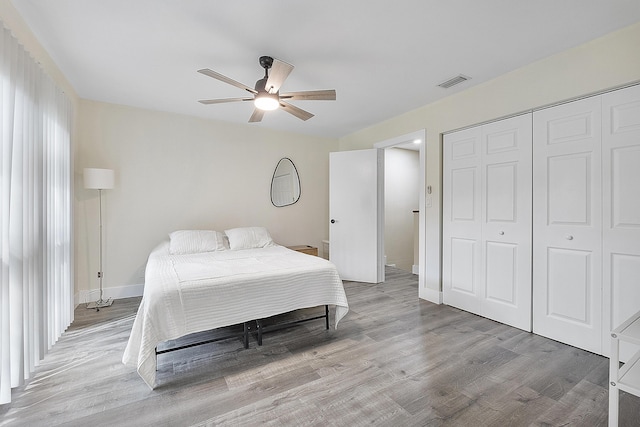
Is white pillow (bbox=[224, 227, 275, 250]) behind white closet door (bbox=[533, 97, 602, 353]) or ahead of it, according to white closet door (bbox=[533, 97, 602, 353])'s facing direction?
ahead

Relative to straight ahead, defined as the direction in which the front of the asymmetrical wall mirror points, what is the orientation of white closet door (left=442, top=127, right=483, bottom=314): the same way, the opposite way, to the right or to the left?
to the right

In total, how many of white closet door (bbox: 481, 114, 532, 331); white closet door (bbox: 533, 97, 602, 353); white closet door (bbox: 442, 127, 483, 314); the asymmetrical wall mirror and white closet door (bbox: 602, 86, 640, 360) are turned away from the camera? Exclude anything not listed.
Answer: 0

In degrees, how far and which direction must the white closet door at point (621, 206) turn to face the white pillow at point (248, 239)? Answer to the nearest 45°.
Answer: approximately 45° to its right

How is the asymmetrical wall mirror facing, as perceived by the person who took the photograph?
facing the viewer

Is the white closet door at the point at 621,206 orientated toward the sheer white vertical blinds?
yes

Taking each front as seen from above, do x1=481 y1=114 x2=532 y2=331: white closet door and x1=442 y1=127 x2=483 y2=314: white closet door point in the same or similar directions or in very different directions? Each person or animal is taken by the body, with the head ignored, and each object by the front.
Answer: same or similar directions

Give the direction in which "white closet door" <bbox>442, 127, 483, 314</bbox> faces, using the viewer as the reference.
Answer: facing the viewer and to the left of the viewer

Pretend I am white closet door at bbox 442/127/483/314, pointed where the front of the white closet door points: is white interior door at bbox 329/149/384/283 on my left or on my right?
on my right

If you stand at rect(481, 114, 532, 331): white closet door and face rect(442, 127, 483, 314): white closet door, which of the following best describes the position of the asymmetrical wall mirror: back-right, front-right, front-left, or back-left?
front-left

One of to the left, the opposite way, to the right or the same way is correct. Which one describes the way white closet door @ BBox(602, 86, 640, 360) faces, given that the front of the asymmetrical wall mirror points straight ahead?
to the right

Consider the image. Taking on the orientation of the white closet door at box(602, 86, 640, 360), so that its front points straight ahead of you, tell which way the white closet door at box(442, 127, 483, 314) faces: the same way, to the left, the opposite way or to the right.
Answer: the same way

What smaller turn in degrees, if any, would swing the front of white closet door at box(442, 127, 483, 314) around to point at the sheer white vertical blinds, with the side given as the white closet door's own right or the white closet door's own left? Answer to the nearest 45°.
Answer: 0° — it already faces it

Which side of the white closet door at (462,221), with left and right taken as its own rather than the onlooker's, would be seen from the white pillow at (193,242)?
front

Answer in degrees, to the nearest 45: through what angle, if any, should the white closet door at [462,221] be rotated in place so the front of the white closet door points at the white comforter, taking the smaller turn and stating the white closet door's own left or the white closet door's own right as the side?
0° — it already faces it

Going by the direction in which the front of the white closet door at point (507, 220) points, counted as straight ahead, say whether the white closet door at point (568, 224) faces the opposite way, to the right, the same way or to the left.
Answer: the same way

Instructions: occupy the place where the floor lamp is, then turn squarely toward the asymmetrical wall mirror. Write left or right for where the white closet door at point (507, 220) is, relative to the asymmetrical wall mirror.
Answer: right

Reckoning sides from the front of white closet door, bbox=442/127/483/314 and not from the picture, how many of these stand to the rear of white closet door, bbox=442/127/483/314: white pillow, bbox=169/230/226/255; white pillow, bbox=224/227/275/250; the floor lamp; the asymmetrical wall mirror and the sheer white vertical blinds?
0

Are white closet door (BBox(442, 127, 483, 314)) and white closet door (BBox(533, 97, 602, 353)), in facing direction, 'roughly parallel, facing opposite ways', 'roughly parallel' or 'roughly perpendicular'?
roughly parallel
